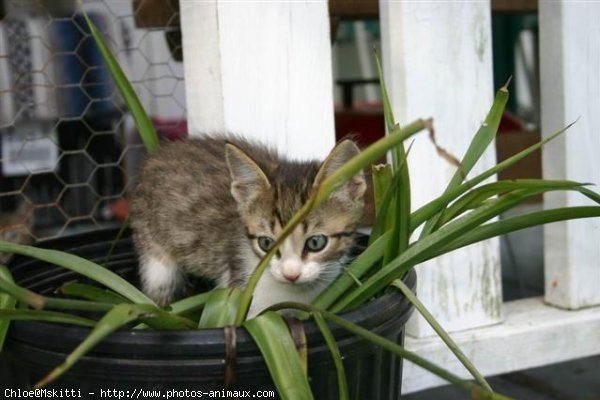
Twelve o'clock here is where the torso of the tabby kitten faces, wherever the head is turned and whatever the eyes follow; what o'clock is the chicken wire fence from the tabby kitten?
The chicken wire fence is roughly at 7 o'clock from the tabby kitten.

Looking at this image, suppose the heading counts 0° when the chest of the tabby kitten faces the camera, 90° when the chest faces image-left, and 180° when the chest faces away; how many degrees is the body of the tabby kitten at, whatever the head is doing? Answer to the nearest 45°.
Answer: approximately 315°

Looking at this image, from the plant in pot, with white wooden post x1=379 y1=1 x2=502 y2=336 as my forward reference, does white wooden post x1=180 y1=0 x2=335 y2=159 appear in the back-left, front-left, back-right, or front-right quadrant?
front-left

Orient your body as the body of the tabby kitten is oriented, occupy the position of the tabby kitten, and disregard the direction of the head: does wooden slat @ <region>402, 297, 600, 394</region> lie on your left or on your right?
on your left

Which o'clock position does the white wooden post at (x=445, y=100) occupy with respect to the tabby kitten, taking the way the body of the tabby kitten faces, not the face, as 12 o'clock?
The white wooden post is roughly at 10 o'clock from the tabby kitten.
